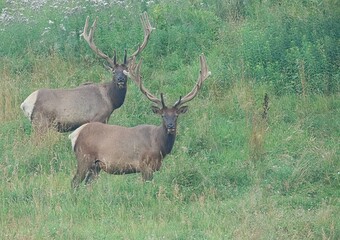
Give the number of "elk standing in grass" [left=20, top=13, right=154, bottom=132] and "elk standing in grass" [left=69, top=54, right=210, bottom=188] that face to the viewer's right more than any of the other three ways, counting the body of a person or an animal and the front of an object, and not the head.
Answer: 2

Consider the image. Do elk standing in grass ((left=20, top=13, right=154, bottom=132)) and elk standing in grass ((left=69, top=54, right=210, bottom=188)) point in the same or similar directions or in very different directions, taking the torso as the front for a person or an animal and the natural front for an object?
same or similar directions

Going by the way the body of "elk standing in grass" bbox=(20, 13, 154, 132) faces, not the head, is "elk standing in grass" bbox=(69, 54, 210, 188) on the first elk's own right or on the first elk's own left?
on the first elk's own right

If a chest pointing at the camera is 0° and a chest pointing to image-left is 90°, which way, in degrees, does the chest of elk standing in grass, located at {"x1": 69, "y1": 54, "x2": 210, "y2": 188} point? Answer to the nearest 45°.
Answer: approximately 270°

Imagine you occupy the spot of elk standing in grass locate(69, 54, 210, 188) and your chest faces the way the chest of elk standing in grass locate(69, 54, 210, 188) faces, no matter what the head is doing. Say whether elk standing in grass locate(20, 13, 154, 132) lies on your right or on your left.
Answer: on your left

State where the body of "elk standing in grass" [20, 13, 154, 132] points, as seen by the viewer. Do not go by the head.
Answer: to the viewer's right
